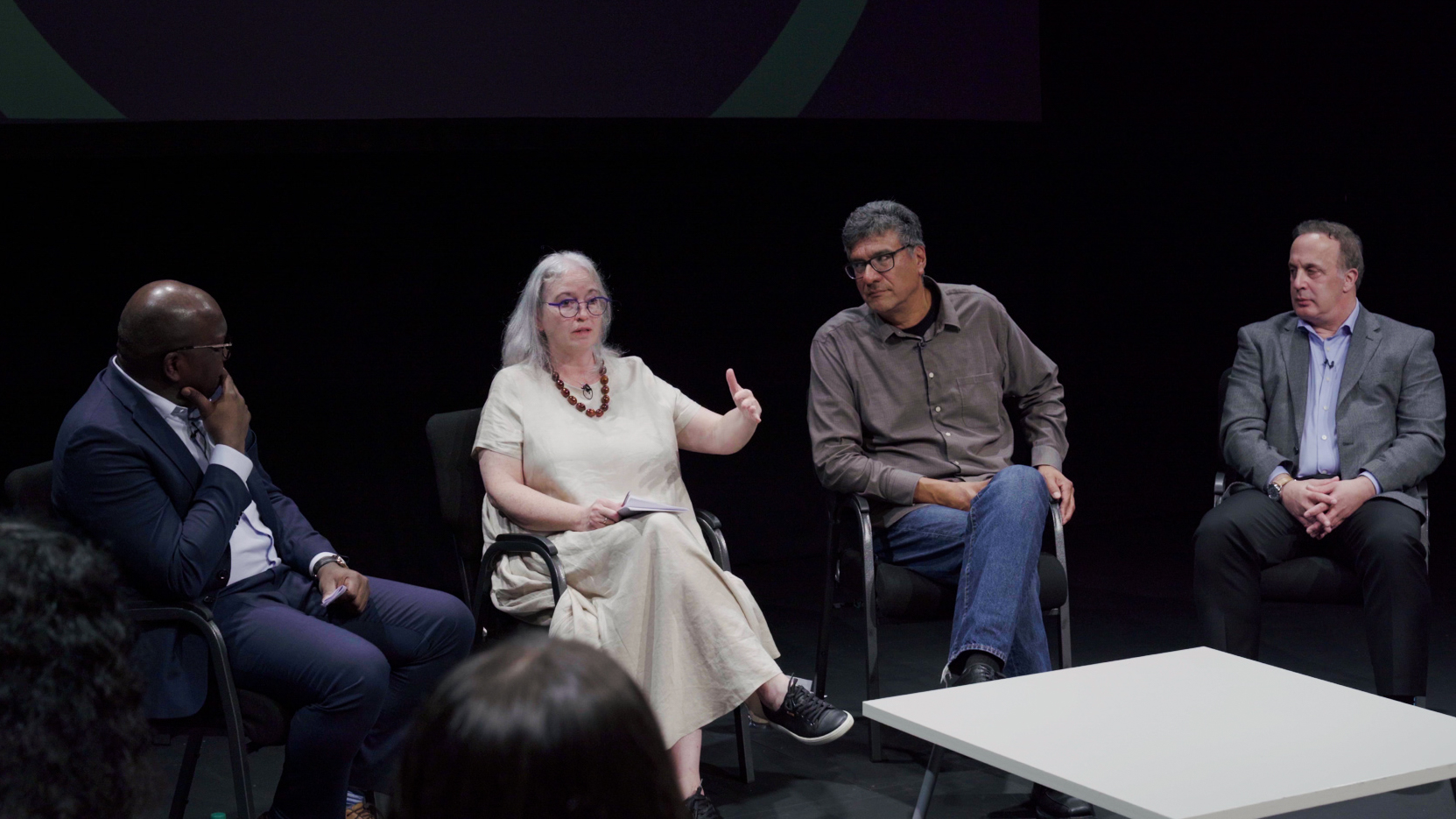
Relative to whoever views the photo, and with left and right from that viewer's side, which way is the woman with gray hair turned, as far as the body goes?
facing the viewer and to the right of the viewer

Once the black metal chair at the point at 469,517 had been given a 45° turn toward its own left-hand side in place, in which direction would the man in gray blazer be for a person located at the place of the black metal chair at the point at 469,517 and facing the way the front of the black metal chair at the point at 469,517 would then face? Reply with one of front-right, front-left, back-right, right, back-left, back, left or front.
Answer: front

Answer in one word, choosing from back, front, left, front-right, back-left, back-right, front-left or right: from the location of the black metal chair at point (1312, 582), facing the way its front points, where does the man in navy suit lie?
front-right

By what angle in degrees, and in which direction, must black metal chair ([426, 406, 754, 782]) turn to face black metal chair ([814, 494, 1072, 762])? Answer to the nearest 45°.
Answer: approximately 45° to its left

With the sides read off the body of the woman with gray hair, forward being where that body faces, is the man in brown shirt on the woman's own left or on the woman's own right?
on the woman's own left

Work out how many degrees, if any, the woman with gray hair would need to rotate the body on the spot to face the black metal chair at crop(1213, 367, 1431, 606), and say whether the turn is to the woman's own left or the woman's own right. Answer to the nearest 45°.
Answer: approximately 45° to the woman's own left

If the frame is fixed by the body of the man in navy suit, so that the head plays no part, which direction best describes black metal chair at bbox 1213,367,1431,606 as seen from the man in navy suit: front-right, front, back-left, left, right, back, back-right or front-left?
front-left

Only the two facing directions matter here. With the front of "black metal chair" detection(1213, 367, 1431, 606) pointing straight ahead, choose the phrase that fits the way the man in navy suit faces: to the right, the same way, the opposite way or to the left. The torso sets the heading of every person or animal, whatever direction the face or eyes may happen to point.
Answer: to the left

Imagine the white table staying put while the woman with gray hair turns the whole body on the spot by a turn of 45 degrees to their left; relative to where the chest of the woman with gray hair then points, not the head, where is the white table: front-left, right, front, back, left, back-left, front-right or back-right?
front-right

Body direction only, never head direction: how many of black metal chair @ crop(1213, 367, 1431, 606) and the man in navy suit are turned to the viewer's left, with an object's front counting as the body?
0

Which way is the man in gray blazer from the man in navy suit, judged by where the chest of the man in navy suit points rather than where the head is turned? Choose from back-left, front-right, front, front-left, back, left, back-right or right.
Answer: front-left

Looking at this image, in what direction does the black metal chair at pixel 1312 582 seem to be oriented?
toward the camera

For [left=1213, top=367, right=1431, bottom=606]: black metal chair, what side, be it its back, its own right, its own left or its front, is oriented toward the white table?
front

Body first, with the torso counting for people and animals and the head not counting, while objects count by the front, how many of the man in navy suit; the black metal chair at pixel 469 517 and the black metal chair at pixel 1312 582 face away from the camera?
0

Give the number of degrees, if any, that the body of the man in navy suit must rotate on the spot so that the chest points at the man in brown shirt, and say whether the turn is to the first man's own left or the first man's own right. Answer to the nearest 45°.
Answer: approximately 45° to the first man's own left

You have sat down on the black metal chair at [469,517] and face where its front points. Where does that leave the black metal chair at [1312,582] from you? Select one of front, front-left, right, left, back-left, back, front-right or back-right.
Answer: front-left

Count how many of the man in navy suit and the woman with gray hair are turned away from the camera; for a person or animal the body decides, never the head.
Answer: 0
